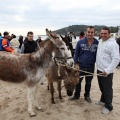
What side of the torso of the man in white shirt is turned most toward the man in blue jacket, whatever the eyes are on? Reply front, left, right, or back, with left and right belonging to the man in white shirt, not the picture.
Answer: right

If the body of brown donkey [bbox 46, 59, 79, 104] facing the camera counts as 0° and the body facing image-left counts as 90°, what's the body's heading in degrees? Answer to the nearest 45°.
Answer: approximately 315°

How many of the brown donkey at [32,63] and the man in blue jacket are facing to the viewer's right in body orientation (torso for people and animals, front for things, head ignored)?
1

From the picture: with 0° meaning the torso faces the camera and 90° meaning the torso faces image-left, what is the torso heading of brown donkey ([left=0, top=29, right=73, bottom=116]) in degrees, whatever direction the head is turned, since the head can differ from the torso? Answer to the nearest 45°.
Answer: approximately 270°

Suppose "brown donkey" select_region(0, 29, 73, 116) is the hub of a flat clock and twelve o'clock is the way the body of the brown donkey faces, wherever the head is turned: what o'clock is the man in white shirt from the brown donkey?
The man in white shirt is roughly at 12 o'clock from the brown donkey.

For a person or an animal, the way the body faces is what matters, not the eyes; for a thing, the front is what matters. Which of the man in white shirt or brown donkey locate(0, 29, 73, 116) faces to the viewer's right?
the brown donkey
